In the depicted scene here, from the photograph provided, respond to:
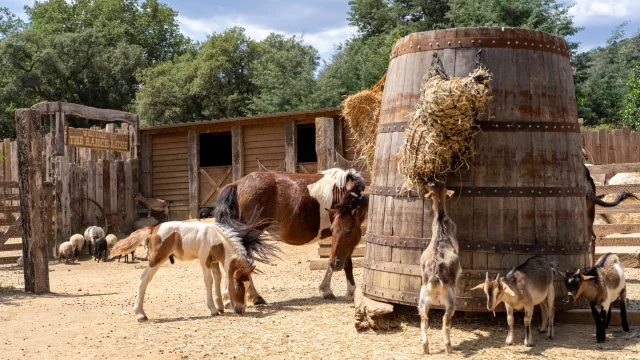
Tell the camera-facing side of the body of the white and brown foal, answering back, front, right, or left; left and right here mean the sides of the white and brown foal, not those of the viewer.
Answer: right

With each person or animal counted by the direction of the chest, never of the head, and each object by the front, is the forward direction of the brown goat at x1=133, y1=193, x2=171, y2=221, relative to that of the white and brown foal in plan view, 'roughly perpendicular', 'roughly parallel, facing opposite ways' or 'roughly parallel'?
roughly parallel, facing opposite ways

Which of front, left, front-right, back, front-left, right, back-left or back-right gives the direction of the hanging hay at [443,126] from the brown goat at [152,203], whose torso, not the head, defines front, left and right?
left

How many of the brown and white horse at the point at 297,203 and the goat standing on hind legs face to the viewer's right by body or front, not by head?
1

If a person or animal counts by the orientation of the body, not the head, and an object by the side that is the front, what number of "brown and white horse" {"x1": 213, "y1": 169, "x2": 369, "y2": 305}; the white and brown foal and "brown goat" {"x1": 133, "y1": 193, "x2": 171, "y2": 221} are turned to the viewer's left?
1

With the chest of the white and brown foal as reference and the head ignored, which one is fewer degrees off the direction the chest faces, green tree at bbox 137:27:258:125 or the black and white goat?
the black and white goat

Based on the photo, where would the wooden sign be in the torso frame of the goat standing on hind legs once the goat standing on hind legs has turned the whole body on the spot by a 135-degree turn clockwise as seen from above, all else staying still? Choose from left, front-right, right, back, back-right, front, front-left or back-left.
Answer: back

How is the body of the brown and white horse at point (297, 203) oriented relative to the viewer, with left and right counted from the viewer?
facing to the right of the viewer

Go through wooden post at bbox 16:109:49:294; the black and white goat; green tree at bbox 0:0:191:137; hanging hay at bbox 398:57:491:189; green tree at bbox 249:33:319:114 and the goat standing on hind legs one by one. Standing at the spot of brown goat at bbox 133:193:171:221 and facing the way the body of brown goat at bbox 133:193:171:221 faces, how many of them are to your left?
4

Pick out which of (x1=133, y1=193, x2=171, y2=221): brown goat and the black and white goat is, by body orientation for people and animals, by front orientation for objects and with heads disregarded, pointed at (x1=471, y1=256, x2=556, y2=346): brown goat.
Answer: the black and white goat

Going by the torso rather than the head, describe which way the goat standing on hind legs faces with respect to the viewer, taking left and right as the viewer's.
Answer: facing away from the viewer

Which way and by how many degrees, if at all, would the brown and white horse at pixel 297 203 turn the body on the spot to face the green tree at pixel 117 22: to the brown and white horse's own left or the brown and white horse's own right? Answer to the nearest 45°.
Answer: approximately 90° to the brown and white horse's own left

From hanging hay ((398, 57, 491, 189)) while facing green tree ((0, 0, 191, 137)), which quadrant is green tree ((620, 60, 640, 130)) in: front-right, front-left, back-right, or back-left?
front-right

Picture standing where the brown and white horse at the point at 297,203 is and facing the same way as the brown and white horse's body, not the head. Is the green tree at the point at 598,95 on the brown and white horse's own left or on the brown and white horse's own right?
on the brown and white horse's own left

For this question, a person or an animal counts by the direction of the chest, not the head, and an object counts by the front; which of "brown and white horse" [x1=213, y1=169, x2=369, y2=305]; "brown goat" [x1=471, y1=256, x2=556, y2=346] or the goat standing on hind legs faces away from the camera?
the goat standing on hind legs
